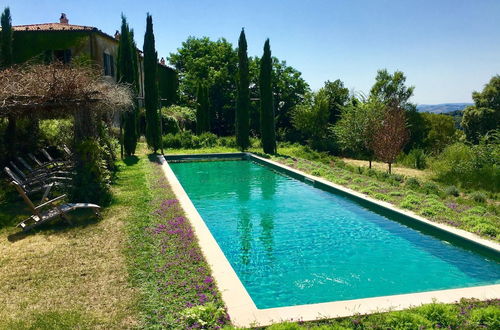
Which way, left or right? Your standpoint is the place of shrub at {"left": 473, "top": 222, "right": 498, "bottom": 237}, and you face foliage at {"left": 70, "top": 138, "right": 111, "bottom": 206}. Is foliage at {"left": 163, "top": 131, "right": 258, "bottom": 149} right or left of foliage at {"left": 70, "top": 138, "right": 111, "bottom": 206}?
right

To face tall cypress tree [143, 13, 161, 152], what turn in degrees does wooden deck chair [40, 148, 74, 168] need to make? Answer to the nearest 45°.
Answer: approximately 45° to its left

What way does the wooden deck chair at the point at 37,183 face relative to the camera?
to the viewer's right

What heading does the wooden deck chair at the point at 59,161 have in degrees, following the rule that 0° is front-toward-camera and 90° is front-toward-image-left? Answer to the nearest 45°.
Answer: approximately 270°

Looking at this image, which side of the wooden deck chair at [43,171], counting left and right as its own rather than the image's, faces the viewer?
right
